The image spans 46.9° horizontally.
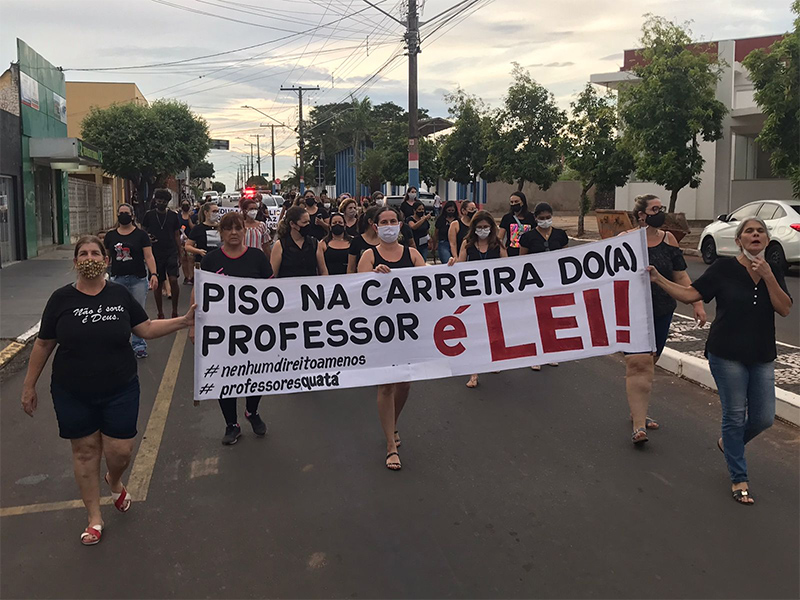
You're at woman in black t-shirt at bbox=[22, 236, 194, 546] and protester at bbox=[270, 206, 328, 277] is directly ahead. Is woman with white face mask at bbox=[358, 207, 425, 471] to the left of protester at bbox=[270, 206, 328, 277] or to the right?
right

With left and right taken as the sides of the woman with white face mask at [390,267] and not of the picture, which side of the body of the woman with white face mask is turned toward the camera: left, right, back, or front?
front

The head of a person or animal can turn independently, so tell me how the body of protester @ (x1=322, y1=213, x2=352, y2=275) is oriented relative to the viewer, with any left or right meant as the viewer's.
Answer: facing the viewer

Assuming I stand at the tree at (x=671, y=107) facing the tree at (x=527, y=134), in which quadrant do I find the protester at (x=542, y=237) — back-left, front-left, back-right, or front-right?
back-left

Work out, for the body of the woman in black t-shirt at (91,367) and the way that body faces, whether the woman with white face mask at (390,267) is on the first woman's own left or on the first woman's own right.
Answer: on the first woman's own left

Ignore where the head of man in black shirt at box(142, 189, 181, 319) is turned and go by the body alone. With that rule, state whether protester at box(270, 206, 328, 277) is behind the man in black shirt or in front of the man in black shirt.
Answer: in front

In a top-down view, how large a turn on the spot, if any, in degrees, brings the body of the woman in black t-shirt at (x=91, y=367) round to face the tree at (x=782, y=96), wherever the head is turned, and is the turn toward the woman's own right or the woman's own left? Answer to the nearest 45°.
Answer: approximately 135° to the woman's own left

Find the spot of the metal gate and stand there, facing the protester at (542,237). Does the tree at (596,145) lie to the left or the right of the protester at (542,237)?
left

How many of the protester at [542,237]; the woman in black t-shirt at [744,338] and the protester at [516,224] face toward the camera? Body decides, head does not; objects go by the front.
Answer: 3

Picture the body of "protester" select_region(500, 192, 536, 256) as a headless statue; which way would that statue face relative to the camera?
toward the camera

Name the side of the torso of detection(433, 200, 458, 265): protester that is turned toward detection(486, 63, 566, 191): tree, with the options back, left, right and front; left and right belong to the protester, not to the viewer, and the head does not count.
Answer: back

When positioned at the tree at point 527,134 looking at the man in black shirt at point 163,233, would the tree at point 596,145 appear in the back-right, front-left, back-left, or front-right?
front-left

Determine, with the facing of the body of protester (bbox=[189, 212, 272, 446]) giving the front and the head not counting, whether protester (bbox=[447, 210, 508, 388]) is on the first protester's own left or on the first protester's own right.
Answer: on the first protester's own left

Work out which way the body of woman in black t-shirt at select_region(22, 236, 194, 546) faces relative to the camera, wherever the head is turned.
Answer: toward the camera
